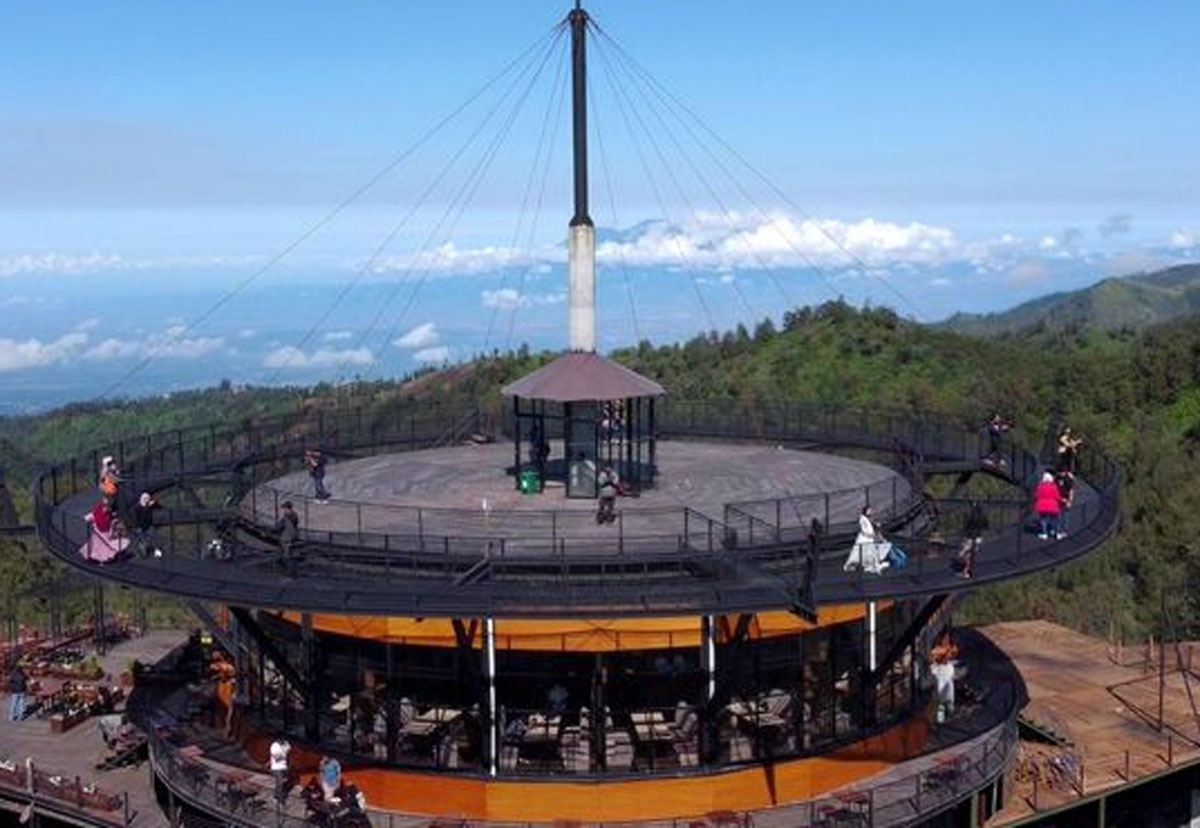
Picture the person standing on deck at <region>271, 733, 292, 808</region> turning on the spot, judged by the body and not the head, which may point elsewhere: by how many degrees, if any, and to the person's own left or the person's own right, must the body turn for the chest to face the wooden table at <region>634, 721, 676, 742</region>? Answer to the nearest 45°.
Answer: approximately 90° to the person's own right

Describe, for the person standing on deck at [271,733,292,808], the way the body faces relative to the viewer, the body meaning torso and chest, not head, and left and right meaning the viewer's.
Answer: facing away from the viewer

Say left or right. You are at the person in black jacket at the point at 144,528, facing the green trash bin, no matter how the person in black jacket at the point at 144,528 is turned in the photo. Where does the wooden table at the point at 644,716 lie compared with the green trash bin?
right

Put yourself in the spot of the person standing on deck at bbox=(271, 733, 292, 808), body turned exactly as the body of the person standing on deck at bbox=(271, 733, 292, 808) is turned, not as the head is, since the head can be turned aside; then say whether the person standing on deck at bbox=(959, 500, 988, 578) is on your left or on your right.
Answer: on your right

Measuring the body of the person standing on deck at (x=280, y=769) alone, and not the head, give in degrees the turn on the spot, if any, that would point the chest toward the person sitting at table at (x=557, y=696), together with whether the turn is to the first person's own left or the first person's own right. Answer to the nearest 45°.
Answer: approximately 90° to the first person's own right

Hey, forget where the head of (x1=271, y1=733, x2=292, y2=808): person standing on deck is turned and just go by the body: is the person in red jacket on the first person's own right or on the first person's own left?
on the first person's own right

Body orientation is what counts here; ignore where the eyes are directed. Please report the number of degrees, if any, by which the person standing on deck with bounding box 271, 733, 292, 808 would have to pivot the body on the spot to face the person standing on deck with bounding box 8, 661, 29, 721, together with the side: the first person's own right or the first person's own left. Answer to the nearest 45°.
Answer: approximately 45° to the first person's own left

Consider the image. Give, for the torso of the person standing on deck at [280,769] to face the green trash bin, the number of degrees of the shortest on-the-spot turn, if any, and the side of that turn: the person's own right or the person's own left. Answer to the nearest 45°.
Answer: approximately 45° to the person's own right

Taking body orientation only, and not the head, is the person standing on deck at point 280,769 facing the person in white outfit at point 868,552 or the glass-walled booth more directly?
the glass-walled booth
